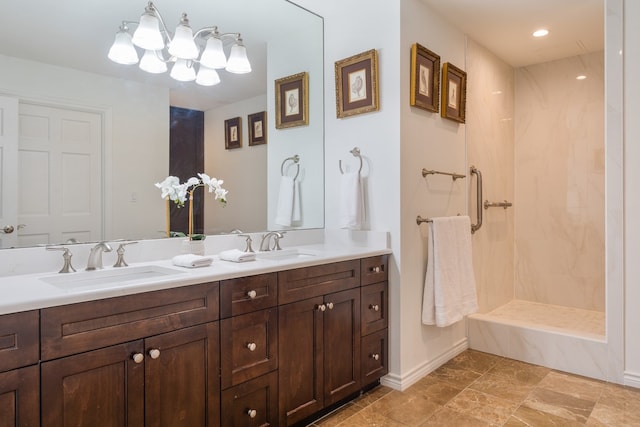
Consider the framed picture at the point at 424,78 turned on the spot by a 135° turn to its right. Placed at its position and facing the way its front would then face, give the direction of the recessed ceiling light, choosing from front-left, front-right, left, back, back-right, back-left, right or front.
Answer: back-right

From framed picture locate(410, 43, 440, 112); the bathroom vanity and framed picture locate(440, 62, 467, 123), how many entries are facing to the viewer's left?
0

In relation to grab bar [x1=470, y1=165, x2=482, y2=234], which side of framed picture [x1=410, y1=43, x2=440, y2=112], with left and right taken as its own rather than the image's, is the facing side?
left

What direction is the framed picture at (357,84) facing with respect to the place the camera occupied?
facing the viewer and to the left of the viewer

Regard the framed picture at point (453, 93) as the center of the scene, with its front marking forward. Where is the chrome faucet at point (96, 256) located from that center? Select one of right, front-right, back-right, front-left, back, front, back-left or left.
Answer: right

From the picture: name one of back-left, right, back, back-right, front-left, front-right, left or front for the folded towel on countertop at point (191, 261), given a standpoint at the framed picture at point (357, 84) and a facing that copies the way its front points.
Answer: front

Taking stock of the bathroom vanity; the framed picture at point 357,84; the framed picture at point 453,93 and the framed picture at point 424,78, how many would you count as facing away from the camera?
0

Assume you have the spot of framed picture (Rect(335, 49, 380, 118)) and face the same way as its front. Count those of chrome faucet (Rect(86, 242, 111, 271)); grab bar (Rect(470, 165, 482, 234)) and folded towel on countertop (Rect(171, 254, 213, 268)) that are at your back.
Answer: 1

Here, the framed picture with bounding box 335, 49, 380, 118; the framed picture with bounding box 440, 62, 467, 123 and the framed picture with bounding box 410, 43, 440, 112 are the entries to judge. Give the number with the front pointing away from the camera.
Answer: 0

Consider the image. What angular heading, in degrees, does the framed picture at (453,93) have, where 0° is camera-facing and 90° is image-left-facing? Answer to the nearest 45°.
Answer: approximately 315°

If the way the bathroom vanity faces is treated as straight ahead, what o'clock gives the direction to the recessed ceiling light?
The recessed ceiling light is roughly at 10 o'clock from the bathroom vanity.
